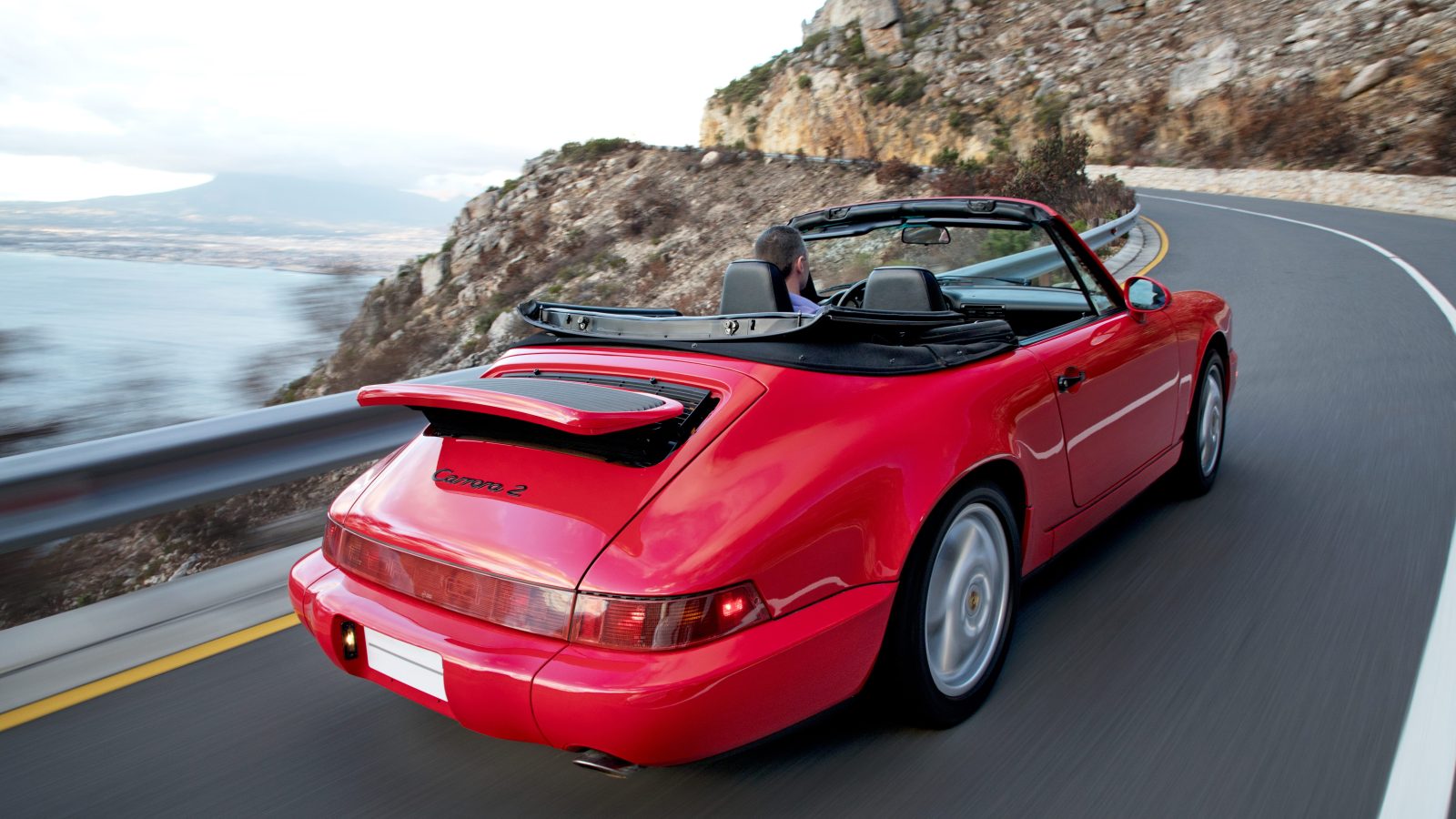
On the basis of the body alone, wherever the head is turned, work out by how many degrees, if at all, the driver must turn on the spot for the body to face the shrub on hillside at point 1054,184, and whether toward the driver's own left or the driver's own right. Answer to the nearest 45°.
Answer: approximately 45° to the driver's own left

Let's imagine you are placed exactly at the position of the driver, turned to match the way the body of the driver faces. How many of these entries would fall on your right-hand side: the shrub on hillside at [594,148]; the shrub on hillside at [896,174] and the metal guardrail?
0

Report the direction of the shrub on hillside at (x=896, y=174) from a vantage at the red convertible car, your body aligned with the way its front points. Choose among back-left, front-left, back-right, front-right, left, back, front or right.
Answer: front-left

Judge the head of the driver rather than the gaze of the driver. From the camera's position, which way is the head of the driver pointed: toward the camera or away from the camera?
away from the camera

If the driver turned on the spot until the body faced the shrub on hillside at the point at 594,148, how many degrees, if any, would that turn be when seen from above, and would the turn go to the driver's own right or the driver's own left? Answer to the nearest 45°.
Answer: approximately 45° to the driver's own left

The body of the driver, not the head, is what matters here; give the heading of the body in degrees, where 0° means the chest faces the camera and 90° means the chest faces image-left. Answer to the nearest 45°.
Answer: approximately 225°

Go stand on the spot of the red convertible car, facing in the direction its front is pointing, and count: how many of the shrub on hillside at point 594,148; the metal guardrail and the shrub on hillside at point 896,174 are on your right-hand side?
0

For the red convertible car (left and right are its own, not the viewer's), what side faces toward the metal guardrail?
left

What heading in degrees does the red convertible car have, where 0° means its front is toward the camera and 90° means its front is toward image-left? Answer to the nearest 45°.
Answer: approximately 225°

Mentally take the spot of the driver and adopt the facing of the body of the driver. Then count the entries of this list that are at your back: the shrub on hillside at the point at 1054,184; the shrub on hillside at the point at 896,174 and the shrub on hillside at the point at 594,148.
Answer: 0
